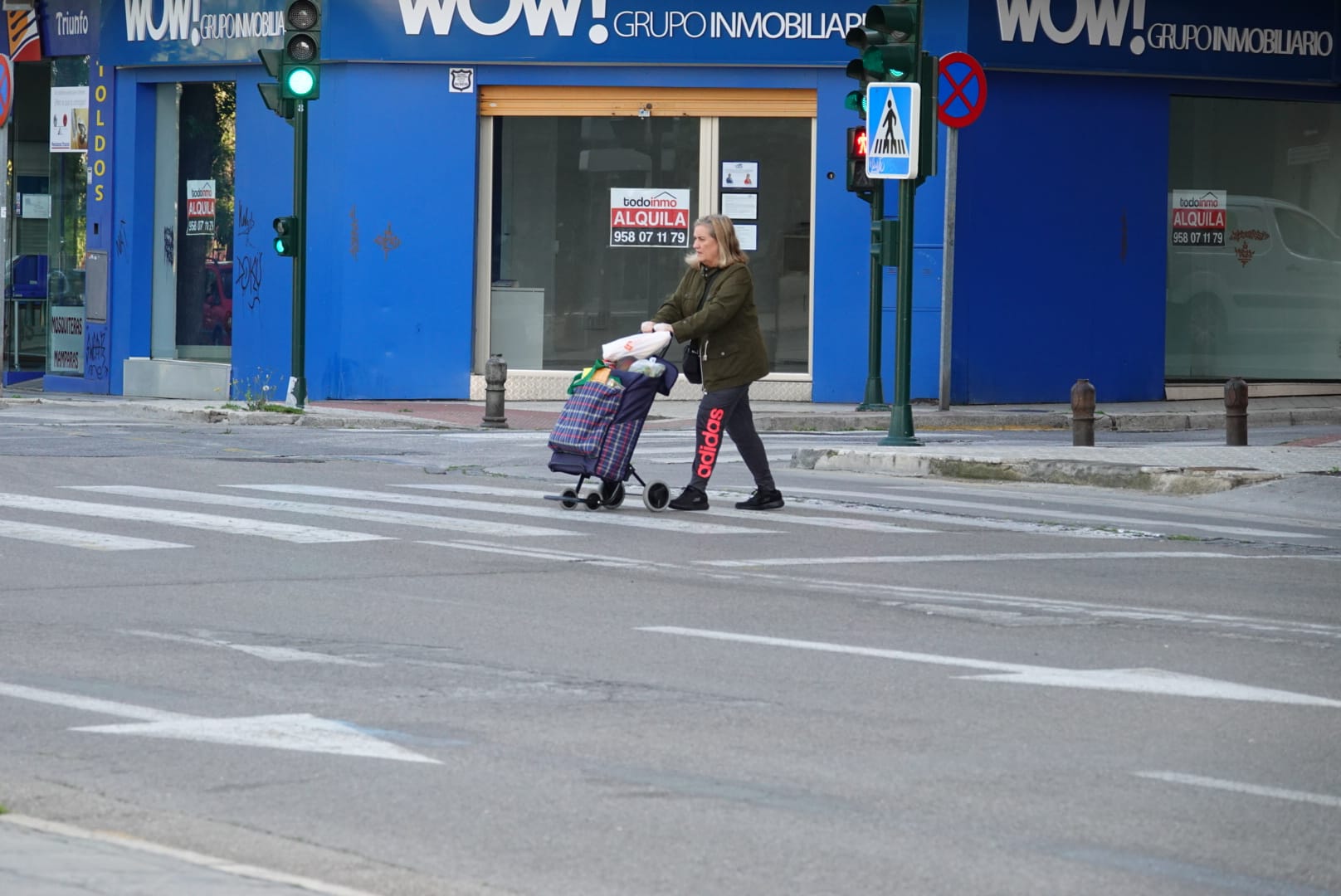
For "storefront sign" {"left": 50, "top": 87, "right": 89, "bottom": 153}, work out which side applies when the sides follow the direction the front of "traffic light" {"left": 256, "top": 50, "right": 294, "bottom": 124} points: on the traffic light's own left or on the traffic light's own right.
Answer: on the traffic light's own right

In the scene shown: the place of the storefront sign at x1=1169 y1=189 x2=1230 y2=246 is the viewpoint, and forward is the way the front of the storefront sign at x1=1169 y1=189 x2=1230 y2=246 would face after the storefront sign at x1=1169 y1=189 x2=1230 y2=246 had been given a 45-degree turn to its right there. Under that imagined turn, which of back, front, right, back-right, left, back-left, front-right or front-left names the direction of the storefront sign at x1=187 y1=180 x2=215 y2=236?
front-right

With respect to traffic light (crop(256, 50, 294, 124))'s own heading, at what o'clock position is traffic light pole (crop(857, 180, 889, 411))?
The traffic light pole is roughly at 6 o'clock from the traffic light.

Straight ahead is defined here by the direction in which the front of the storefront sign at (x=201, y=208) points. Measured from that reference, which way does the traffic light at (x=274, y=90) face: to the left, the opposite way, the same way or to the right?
to the right

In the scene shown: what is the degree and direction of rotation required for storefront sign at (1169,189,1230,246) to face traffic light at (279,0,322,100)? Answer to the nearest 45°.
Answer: approximately 45° to its right

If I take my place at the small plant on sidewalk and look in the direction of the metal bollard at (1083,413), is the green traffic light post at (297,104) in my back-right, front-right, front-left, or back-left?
front-right

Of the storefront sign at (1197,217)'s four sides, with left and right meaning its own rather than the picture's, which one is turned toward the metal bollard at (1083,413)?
front

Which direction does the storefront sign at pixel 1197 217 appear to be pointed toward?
toward the camera
